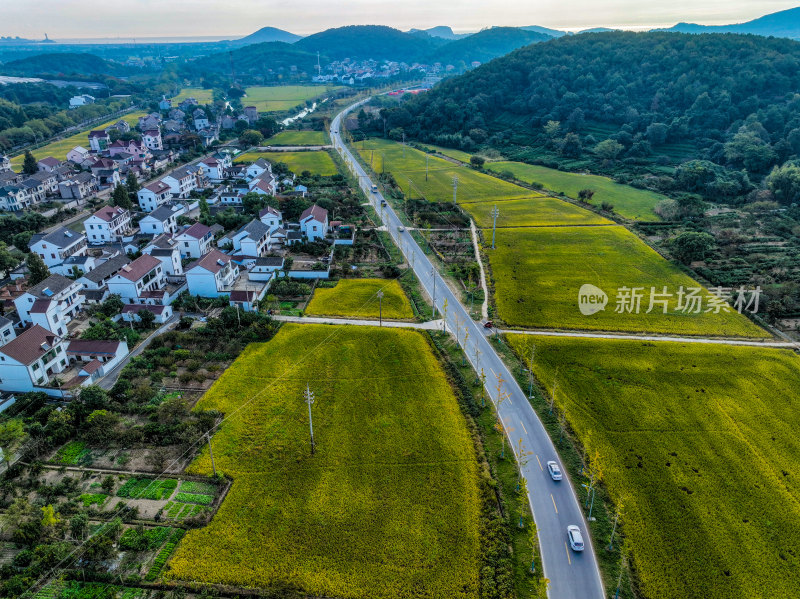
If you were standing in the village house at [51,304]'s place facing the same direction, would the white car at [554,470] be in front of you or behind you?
in front

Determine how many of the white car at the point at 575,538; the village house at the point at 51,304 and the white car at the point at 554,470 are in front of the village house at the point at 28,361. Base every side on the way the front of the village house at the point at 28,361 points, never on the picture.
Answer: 2

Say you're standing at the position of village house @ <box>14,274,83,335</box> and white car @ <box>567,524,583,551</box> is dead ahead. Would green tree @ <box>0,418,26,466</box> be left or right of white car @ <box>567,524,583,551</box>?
right

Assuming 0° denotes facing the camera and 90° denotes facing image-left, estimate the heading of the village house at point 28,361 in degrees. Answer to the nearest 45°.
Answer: approximately 315°

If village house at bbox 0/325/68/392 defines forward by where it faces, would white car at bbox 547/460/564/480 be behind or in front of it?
in front

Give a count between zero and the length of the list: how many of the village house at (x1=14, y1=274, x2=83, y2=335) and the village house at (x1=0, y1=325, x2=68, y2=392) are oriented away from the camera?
0

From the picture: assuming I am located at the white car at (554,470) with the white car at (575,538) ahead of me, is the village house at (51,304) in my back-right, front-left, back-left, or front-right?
back-right

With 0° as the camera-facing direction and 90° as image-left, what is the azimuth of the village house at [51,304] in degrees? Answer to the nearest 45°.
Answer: approximately 315°

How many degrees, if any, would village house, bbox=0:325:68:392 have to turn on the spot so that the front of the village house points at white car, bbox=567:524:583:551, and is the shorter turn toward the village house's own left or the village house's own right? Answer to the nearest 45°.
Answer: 0° — it already faces it

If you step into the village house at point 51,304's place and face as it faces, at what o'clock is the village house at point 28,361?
the village house at point 28,361 is roughly at 2 o'clock from the village house at point 51,304.
